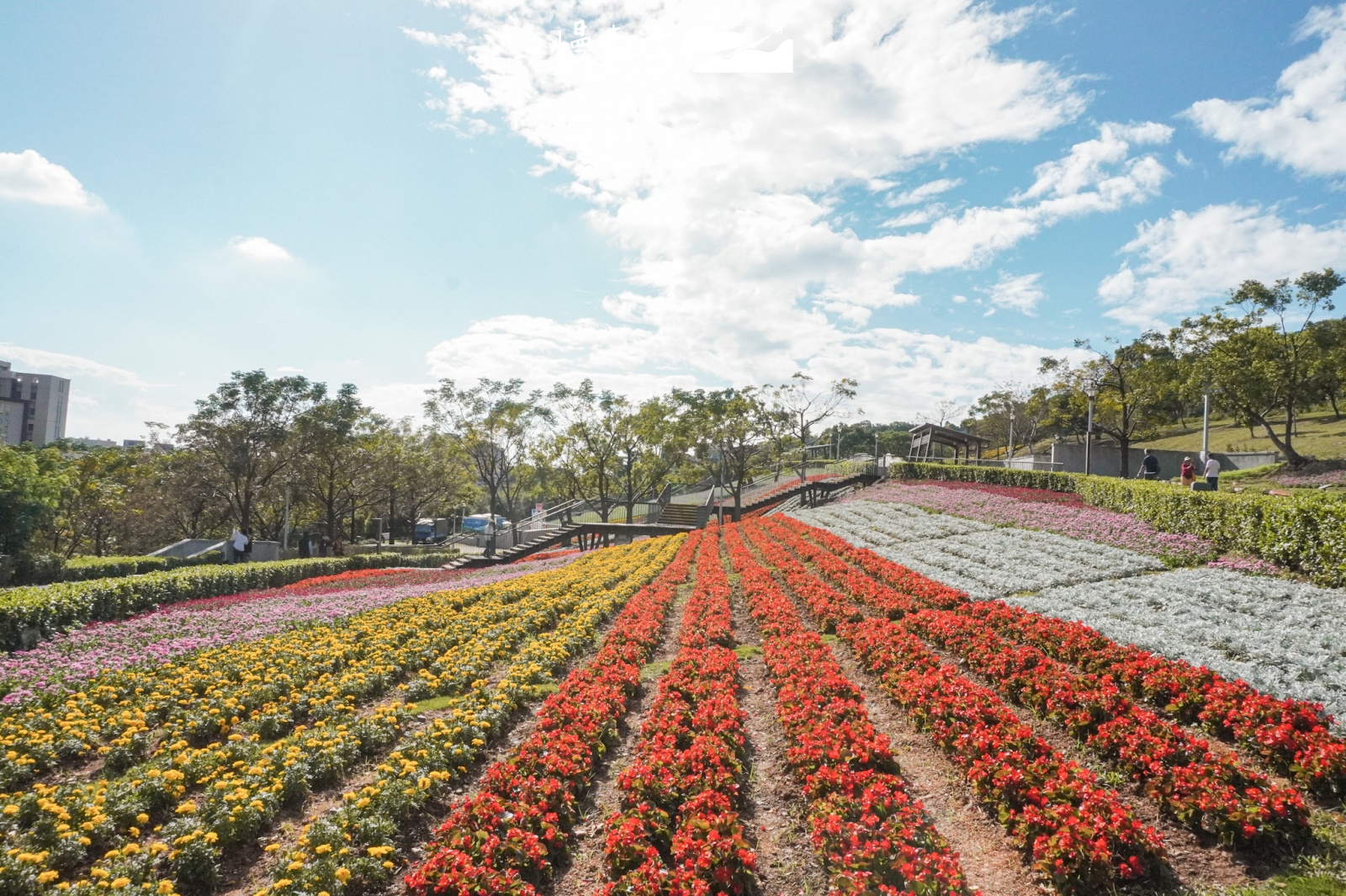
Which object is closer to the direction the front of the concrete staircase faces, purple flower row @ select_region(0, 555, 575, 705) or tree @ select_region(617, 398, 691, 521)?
the purple flower row

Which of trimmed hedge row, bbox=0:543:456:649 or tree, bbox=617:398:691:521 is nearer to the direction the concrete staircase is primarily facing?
the trimmed hedge row

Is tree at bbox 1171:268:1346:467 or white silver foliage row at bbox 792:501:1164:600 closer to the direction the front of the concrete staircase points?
the white silver foliage row

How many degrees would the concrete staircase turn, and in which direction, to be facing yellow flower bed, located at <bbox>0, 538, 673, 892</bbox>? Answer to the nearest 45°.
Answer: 0° — it already faces it
